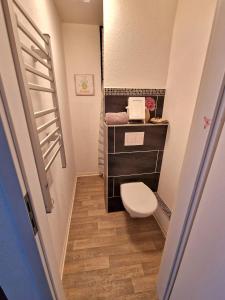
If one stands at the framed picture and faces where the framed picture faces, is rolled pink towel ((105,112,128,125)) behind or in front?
in front

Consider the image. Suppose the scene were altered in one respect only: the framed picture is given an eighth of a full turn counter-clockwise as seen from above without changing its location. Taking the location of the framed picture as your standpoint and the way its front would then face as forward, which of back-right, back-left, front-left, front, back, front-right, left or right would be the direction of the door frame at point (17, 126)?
front-right

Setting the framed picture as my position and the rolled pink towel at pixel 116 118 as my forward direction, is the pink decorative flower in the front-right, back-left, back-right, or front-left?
front-left

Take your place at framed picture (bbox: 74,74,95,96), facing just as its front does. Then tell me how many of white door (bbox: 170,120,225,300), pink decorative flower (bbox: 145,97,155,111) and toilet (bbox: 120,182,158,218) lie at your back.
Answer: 0

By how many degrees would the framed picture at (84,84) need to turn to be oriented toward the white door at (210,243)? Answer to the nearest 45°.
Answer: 0° — it already faces it

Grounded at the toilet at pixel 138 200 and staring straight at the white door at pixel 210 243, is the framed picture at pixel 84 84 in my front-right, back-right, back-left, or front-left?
back-right

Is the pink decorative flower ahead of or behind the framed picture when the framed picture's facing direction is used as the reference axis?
ahead

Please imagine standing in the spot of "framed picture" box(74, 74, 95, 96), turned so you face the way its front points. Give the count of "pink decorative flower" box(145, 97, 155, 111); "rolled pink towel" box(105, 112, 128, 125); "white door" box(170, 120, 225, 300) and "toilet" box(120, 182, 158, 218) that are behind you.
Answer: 0

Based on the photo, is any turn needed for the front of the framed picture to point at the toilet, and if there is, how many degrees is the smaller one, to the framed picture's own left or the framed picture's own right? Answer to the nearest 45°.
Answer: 0° — it already faces it

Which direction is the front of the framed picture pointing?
toward the camera

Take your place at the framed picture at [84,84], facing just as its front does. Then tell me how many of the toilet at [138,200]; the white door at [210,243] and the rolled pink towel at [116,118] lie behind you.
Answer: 0

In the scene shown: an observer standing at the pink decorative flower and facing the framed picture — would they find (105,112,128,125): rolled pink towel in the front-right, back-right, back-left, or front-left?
front-left
